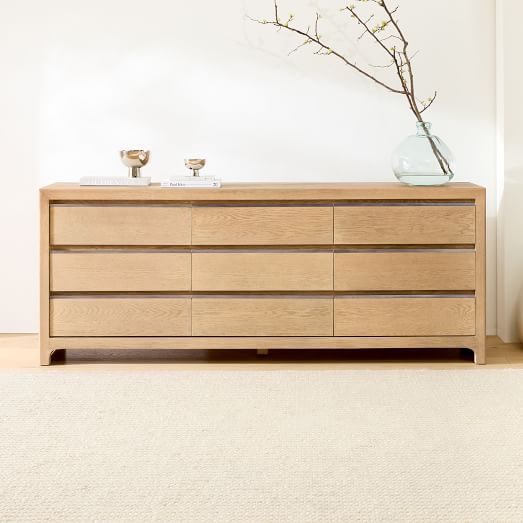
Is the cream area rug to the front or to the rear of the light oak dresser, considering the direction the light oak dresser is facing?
to the front

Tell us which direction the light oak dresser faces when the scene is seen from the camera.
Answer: facing the viewer
